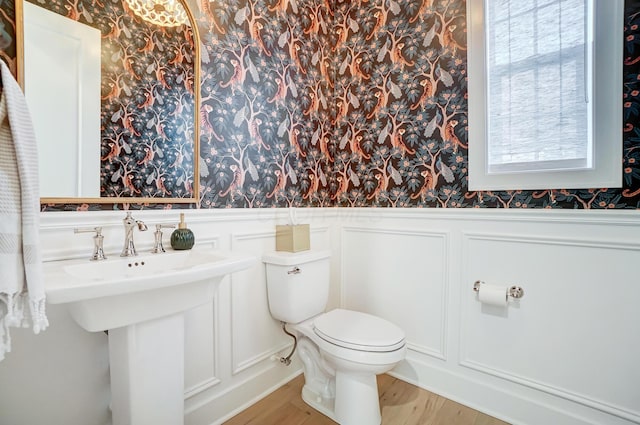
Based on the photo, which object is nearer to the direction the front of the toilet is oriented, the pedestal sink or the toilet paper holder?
the toilet paper holder

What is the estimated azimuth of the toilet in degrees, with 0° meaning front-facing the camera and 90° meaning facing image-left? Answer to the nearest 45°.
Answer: approximately 315°

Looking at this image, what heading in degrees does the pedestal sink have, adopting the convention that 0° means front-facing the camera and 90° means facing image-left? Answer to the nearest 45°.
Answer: approximately 315°

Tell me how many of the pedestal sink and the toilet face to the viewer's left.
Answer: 0

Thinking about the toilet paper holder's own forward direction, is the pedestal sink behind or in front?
in front

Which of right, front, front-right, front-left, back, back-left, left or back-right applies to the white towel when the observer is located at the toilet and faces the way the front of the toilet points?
right

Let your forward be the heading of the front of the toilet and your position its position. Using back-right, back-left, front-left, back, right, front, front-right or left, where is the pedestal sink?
right

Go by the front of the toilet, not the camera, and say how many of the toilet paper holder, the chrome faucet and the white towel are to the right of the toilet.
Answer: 2

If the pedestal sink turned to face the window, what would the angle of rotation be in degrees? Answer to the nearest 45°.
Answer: approximately 45° to its left
